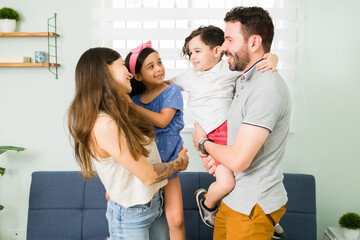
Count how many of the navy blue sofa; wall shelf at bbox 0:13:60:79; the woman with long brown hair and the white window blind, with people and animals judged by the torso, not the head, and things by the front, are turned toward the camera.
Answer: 3

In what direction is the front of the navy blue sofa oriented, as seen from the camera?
facing the viewer

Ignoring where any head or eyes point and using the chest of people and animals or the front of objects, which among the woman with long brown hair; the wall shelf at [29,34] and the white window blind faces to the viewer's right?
the woman with long brown hair

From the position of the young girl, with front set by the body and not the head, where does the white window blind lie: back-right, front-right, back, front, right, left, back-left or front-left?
back-right

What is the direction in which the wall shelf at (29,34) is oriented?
toward the camera

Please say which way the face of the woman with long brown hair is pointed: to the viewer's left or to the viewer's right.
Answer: to the viewer's right

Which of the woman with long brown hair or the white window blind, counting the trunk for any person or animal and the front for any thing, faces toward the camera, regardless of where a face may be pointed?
the white window blind

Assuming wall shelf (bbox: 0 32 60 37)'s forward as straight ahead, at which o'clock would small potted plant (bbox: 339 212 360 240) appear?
The small potted plant is roughly at 10 o'clock from the wall shelf.

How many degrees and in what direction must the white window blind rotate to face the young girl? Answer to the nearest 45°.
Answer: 0° — it already faces them

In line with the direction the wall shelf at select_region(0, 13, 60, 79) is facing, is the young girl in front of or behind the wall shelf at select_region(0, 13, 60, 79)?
in front

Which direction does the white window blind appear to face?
toward the camera

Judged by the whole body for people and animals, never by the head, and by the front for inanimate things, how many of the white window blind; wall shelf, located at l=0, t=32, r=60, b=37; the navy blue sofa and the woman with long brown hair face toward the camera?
3

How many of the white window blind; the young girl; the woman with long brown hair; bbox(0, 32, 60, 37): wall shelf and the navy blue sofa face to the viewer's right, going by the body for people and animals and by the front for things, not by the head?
1

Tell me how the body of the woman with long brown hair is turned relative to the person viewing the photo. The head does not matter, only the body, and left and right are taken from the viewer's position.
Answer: facing to the right of the viewer
